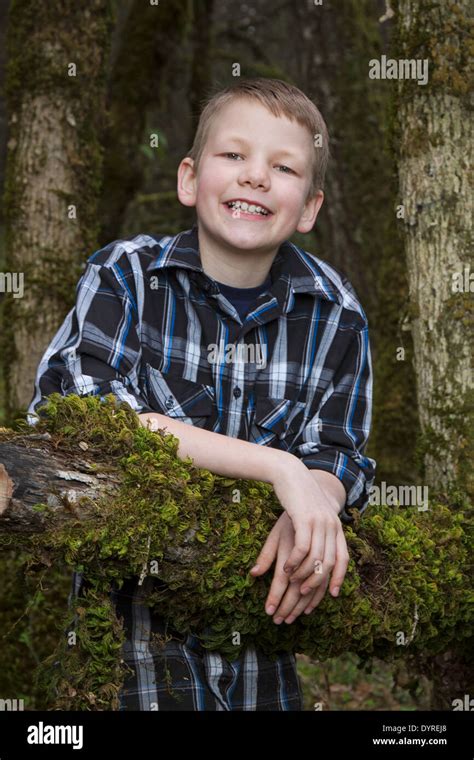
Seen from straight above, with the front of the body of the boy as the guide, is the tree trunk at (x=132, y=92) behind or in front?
behind

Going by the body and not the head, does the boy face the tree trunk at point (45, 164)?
no

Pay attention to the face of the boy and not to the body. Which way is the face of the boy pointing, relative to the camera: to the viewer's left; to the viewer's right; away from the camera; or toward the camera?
toward the camera

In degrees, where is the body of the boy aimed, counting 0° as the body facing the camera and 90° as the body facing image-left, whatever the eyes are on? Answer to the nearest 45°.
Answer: approximately 0°

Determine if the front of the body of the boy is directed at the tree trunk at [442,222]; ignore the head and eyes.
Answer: no
